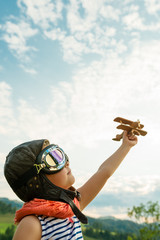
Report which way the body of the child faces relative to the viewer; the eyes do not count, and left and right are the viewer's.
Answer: facing the viewer and to the right of the viewer

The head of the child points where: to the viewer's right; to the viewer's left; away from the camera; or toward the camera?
to the viewer's right
